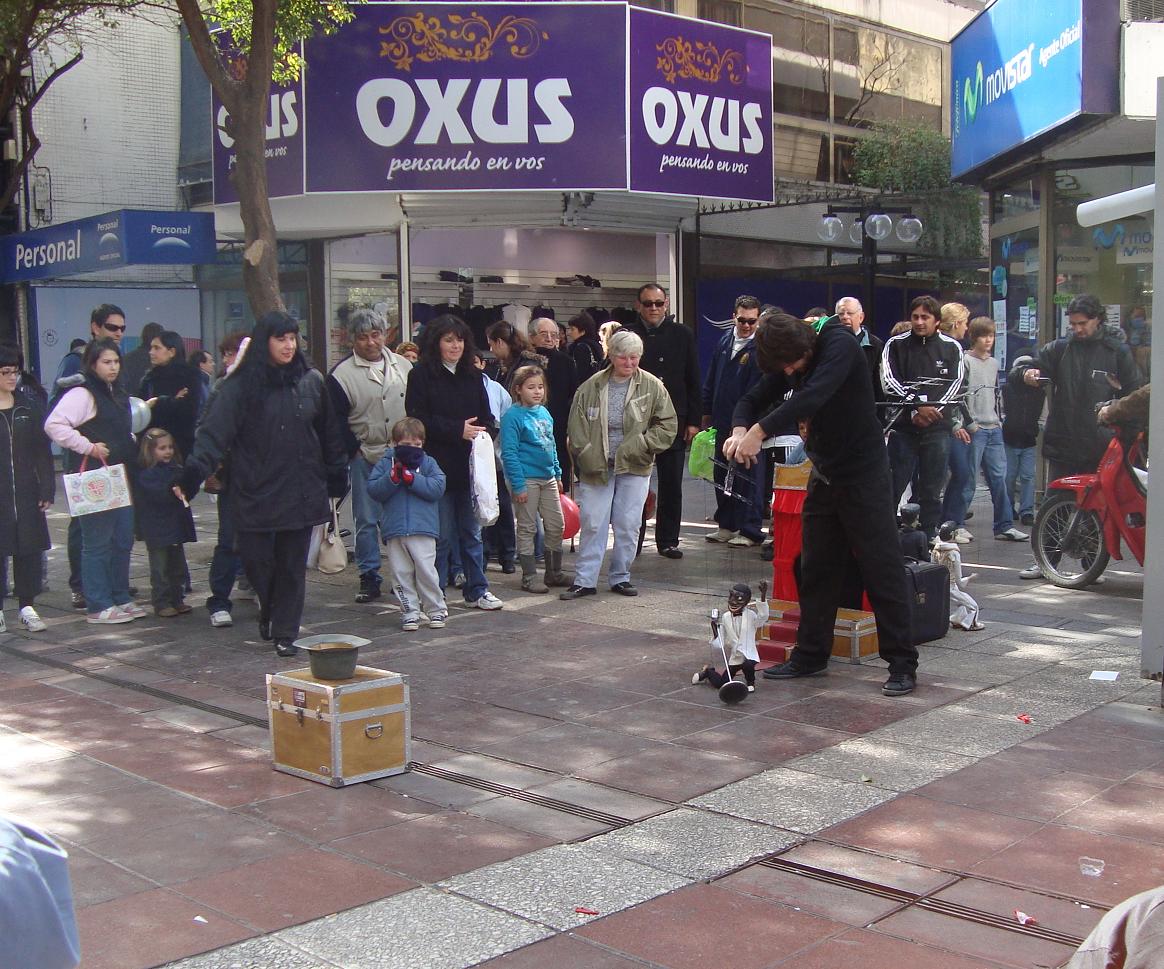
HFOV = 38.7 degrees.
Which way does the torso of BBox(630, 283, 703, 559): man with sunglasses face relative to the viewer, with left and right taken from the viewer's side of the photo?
facing the viewer

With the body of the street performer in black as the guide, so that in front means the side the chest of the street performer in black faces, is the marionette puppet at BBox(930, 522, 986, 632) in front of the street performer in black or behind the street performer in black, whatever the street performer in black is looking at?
behind

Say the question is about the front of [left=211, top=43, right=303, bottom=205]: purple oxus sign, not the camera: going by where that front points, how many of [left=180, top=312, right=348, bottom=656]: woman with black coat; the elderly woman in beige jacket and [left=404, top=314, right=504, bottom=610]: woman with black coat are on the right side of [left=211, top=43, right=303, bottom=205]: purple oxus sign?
0

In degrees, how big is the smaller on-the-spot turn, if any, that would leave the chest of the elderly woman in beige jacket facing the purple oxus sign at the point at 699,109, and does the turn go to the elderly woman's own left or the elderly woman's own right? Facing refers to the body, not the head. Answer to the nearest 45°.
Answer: approximately 180°

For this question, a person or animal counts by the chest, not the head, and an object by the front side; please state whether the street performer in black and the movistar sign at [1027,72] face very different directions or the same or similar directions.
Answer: same or similar directions

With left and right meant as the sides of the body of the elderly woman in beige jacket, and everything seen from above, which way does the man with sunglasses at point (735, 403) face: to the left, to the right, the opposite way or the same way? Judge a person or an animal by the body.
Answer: the same way

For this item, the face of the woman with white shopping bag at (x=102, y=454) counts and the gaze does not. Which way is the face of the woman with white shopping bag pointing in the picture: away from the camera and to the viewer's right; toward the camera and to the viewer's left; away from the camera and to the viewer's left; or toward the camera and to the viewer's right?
toward the camera and to the viewer's right

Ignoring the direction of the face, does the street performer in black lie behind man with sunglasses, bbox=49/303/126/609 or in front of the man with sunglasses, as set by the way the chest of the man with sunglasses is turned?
in front

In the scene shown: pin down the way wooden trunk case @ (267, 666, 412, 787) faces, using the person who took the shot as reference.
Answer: facing the viewer and to the left of the viewer

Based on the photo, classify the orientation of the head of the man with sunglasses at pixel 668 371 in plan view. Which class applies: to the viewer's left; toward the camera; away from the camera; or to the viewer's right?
toward the camera

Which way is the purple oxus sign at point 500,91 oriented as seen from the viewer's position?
toward the camera

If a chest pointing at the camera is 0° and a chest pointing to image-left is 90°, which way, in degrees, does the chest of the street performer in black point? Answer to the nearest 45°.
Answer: approximately 45°

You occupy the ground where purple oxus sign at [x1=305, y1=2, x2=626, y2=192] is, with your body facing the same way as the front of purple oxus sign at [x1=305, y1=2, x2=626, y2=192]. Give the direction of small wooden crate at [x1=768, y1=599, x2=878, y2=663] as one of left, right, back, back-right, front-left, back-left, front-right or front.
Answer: front

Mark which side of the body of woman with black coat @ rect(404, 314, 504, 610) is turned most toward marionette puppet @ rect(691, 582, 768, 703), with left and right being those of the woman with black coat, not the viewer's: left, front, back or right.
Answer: front
